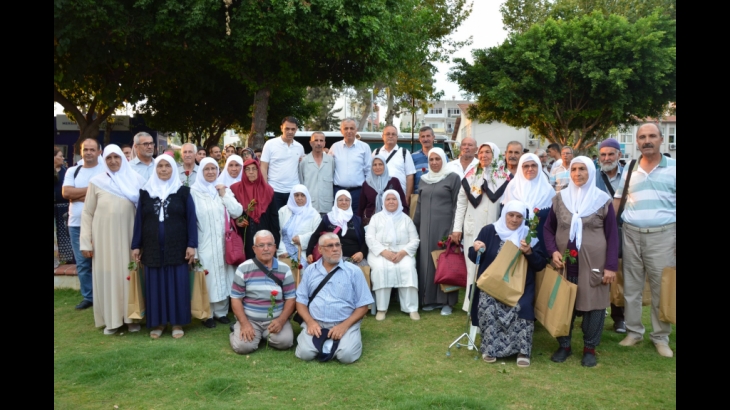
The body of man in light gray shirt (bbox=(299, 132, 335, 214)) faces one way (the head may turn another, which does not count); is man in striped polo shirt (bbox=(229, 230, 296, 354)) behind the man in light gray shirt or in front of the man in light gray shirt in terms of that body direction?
in front

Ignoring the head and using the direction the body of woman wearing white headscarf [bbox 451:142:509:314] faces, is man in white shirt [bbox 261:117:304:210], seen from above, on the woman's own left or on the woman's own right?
on the woman's own right

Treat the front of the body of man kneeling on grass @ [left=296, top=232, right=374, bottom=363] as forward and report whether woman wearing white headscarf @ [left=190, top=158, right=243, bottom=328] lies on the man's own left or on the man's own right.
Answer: on the man's own right

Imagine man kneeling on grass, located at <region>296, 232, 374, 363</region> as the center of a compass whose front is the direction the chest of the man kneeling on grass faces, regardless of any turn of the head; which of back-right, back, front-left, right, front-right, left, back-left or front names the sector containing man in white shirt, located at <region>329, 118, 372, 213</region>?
back

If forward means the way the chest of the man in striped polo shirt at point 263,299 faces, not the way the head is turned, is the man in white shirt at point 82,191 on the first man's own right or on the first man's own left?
on the first man's own right

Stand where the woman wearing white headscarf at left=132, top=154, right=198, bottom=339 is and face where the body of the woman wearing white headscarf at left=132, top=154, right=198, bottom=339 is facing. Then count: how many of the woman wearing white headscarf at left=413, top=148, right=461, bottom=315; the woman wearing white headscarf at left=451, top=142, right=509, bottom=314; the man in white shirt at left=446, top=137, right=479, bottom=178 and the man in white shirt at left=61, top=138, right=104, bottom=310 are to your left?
3
